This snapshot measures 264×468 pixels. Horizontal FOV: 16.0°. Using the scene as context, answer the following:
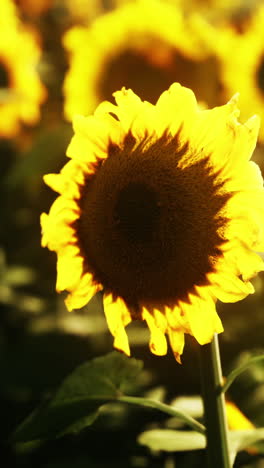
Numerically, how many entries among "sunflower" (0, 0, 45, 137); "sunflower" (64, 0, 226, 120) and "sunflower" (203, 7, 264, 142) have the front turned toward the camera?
3

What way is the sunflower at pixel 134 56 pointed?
toward the camera

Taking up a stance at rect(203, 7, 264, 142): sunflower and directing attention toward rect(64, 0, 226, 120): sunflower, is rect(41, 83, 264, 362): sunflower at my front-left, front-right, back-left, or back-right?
front-left

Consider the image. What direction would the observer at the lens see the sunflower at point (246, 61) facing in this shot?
facing the viewer

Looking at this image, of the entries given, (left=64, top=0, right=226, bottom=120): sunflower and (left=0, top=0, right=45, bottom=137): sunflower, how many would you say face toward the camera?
2
